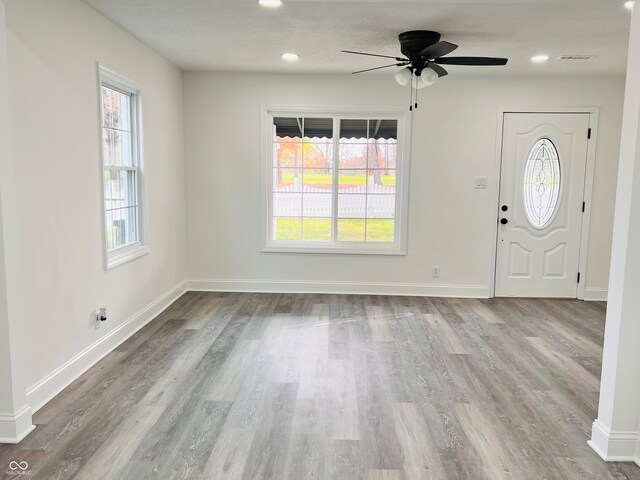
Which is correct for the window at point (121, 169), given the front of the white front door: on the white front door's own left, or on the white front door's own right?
on the white front door's own right

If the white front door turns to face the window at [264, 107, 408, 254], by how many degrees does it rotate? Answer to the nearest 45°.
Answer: approximately 90° to its right

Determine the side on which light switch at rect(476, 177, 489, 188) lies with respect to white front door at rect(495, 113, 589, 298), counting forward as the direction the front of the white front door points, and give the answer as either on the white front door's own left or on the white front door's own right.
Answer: on the white front door's own right

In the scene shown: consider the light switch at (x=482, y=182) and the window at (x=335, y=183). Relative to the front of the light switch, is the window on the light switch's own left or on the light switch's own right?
on the light switch's own right

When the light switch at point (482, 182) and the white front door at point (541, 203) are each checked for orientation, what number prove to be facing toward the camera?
2

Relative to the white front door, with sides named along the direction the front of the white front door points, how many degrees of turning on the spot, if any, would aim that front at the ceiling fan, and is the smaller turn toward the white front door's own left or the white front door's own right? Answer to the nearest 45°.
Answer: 0° — it already faces it

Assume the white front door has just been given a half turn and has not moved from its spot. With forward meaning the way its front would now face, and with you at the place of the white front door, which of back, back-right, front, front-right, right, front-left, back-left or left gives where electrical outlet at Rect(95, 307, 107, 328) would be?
back-left
